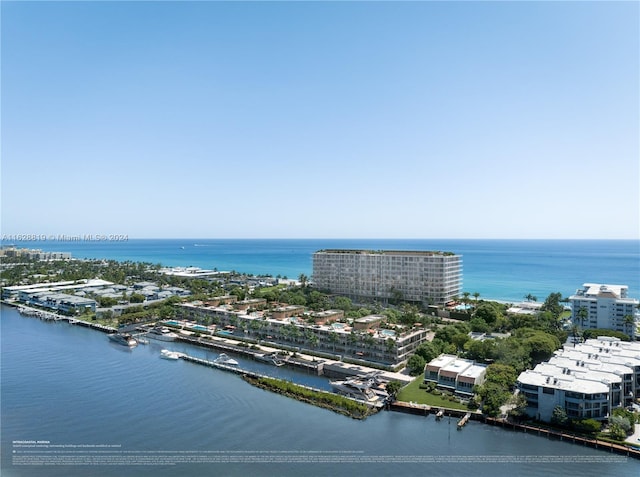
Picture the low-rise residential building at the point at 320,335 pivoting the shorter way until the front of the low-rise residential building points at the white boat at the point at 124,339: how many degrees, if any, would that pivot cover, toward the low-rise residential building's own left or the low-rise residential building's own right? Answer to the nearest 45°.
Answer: approximately 45° to the low-rise residential building's own right

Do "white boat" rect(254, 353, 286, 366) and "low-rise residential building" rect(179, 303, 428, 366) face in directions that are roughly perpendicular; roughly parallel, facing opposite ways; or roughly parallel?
roughly perpendicular

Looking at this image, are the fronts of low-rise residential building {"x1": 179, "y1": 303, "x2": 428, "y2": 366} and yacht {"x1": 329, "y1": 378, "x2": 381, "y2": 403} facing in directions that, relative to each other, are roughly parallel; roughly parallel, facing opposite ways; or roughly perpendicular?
roughly perpendicular

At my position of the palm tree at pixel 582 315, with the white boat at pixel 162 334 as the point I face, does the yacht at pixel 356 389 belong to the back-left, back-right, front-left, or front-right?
front-left

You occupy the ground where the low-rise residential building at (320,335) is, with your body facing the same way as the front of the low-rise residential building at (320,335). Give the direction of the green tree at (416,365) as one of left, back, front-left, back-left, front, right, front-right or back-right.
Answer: left

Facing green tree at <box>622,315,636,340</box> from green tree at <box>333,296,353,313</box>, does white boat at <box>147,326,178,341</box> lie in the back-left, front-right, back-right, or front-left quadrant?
back-right

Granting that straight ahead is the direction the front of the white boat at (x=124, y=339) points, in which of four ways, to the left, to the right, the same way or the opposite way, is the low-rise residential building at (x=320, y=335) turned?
to the left

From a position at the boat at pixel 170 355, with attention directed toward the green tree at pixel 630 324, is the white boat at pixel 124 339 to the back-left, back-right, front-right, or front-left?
back-left
